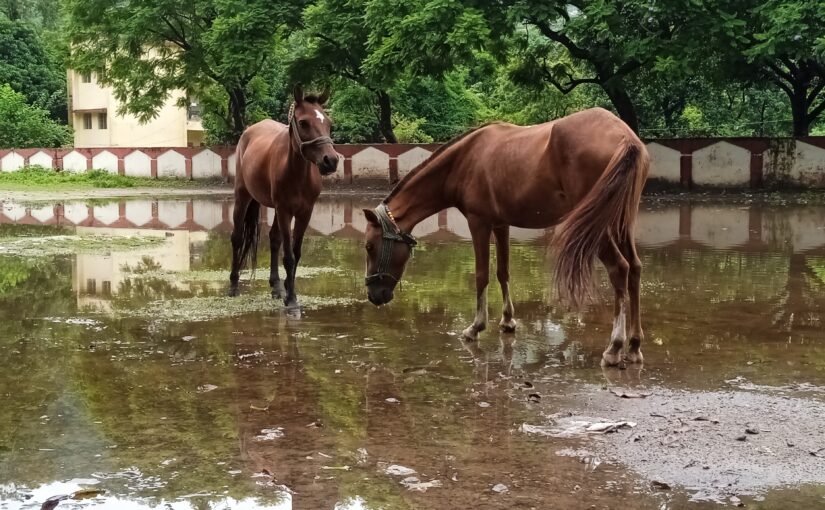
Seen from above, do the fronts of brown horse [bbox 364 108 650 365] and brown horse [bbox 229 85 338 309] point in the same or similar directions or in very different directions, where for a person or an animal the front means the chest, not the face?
very different directions

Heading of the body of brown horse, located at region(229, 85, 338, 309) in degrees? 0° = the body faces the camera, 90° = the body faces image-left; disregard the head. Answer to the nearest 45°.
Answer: approximately 315°

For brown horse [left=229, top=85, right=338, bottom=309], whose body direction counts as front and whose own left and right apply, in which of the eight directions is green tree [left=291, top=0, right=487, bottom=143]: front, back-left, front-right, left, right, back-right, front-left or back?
back-left

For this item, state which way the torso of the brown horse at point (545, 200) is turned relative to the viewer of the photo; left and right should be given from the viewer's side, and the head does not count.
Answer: facing away from the viewer and to the left of the viewer

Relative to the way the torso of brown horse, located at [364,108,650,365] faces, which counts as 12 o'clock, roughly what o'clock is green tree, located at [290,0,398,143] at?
The green tree is roughly at 1 o'clock from the brown horse.

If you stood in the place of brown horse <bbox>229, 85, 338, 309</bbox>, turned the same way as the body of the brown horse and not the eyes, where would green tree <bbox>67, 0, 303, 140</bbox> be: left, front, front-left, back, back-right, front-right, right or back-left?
back-left

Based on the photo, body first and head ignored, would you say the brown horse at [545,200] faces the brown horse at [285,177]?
yes

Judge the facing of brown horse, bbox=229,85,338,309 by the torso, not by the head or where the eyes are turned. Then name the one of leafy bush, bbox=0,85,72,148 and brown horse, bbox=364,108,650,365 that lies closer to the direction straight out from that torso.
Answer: the brown horse
